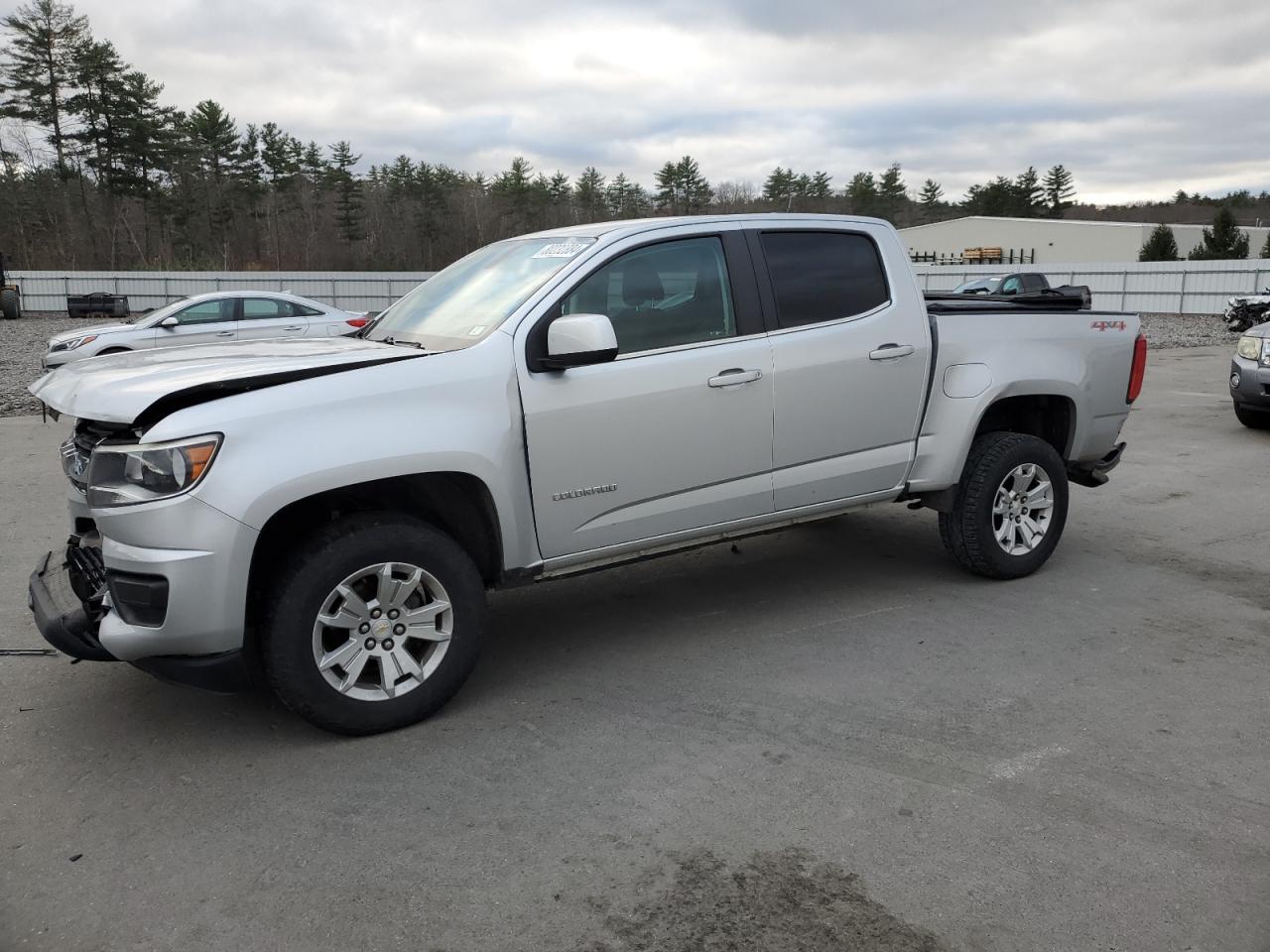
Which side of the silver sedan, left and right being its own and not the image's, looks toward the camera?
left

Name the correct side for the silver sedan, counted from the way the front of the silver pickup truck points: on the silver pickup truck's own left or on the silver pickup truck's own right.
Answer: on the silver pickup truck's own right

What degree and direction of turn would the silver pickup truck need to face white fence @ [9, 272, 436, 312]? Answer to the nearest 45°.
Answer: approximately 135° to its right

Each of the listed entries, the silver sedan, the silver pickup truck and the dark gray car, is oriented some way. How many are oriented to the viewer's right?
0

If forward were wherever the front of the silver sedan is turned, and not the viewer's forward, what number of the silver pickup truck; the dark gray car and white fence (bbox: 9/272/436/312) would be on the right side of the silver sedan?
1

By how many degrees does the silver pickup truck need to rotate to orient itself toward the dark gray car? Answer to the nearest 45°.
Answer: approximately 180°

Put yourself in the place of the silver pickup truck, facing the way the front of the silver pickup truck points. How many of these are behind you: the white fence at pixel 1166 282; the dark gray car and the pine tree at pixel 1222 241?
3

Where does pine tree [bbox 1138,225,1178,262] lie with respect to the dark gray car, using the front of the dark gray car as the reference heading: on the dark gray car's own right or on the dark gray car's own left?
on the dark gray car's own right

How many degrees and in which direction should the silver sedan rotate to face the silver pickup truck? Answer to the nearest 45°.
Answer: approximately 90° to its left

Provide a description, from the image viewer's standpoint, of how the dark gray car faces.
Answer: facing the viewer and to the left of the viewer

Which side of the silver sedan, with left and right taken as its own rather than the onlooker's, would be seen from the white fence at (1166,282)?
back

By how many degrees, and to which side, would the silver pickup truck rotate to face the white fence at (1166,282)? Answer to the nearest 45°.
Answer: approximately 180°

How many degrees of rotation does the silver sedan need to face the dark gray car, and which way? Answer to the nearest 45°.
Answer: approximately 135° to its left

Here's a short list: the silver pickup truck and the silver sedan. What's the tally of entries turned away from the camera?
0
